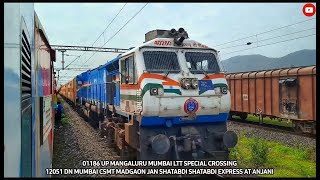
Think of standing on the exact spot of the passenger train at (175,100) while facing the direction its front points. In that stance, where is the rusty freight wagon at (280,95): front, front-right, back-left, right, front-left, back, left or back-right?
left
